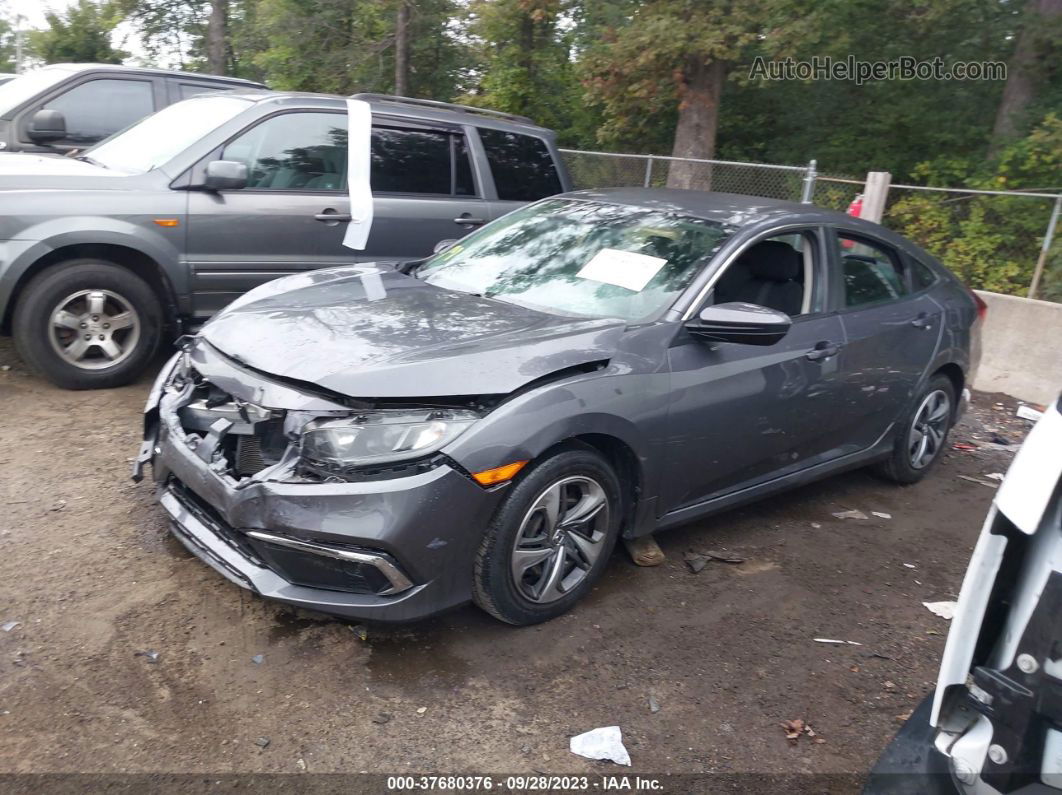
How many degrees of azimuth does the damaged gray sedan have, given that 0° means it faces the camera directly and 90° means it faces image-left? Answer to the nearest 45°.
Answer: approximately 45°

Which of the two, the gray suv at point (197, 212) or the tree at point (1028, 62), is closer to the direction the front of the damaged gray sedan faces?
the gray suv

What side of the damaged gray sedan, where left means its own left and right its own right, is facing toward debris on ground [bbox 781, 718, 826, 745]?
left

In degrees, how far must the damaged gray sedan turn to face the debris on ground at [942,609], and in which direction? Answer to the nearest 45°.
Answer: approximately 135° to its left

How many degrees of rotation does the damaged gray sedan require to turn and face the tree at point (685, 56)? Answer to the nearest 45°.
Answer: approximately 135° to its right

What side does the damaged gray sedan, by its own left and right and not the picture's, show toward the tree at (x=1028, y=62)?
back

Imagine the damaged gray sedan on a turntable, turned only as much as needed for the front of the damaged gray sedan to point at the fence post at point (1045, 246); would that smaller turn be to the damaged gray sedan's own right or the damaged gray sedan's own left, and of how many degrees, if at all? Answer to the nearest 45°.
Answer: approximately 180°

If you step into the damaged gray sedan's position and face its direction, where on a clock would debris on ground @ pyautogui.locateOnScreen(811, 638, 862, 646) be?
The debris on ground is roughly at 8 o'clock from the damaged gray sedan.

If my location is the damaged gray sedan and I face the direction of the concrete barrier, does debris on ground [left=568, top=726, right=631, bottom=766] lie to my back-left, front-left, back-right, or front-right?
back-right

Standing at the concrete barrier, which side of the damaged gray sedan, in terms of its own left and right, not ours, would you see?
back

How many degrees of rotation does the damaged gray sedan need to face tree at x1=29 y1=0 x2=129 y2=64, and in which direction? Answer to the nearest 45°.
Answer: approximately 90° to its right

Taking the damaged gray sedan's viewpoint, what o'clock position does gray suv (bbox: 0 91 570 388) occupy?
The gray suv is roughly at 3 o'clock from the damaged gray sedan.
